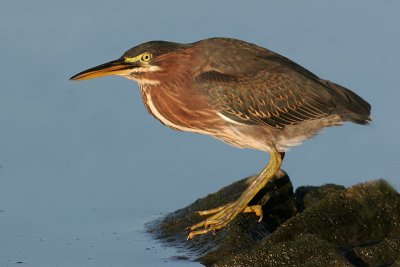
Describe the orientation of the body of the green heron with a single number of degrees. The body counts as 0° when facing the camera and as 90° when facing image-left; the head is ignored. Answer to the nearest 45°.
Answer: approximately 90°
